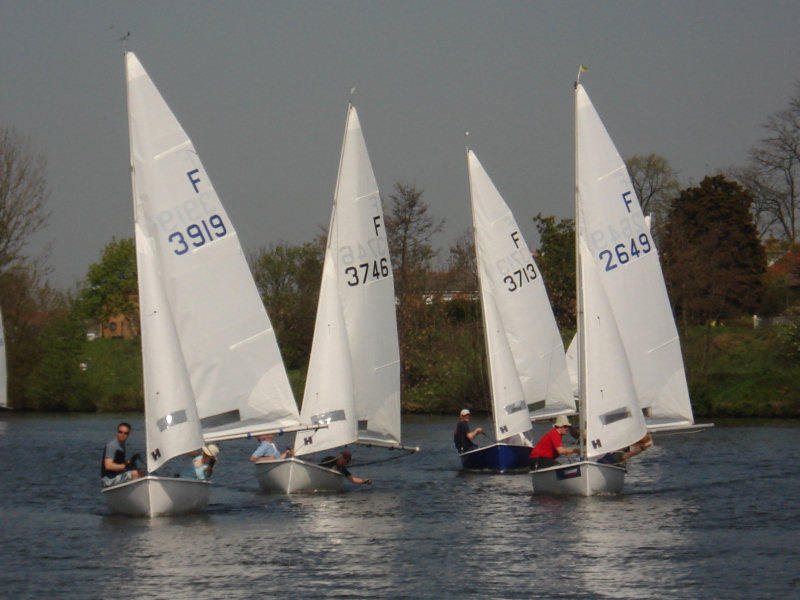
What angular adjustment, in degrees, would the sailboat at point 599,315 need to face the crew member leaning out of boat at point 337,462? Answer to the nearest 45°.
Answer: approximately 90° to its right

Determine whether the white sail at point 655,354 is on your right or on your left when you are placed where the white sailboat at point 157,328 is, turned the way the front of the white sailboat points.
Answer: on your left

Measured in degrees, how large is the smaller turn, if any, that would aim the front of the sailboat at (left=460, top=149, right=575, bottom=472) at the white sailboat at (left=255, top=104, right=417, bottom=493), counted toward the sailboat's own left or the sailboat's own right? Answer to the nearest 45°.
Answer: approximately 45° to the sailboat's own right

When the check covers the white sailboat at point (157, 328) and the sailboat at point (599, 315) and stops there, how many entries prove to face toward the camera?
2

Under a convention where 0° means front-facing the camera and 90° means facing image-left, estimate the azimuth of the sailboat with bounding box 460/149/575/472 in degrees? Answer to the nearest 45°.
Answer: approximately 0°

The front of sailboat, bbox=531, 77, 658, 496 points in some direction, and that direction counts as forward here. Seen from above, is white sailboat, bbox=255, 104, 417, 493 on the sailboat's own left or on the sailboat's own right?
on the sailboat's own right

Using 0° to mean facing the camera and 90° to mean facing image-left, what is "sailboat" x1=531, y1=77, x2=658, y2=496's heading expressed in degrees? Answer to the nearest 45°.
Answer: approximately 0°
